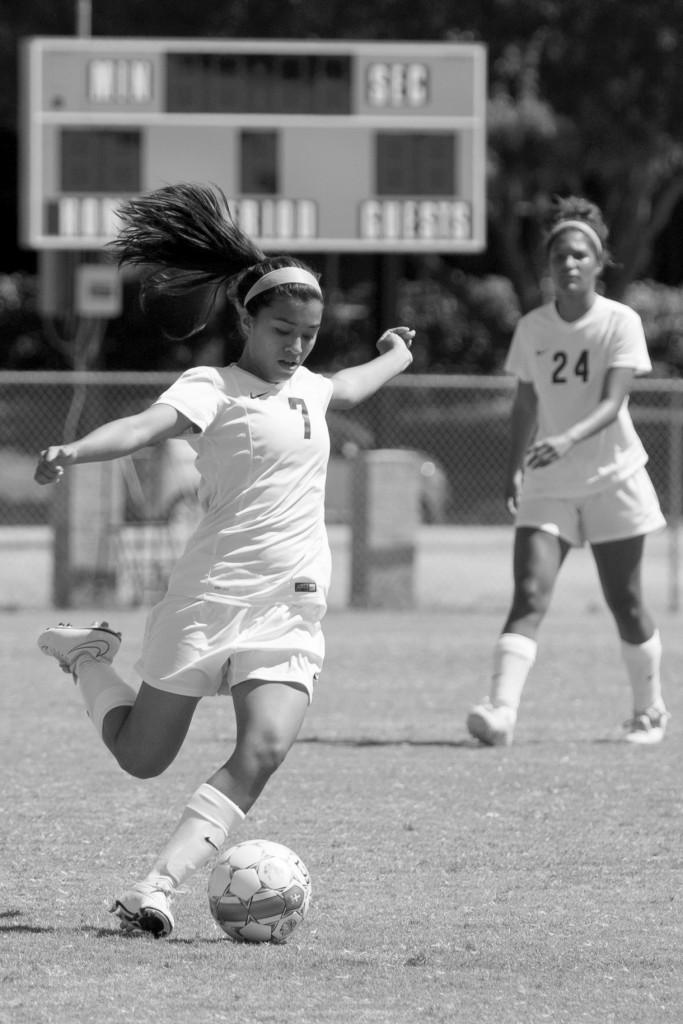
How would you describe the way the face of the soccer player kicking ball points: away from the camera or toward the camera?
toward the camera

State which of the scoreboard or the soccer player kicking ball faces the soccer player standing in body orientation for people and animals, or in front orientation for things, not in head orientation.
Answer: the scoreboard

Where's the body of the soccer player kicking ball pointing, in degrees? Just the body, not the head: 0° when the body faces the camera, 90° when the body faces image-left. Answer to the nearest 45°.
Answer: approximately 315°

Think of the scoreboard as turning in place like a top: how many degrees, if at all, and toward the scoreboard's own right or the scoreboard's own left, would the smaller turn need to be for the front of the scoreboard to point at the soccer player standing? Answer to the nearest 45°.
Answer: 0° — it already faces them

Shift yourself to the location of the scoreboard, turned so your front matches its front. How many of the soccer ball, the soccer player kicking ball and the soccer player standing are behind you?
0

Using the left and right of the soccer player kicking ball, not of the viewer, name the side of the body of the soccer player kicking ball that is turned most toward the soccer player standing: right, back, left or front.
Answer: left

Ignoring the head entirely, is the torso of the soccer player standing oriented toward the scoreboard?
no

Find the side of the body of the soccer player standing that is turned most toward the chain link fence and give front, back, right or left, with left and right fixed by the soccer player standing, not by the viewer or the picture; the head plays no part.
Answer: back

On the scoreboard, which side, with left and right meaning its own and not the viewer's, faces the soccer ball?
front

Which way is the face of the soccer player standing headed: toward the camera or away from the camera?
toward the camera

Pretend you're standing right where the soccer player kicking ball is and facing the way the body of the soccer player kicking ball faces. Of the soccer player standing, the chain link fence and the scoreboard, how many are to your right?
0

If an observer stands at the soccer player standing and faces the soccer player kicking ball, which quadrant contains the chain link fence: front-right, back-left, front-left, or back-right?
back-right

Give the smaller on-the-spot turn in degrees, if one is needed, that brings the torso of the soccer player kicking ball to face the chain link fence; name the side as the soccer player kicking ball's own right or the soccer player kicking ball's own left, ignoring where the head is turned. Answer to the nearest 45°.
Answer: approximately 135° to the soccer player kicking ball's own left

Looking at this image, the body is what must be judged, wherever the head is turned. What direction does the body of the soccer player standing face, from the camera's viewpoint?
toward the camera

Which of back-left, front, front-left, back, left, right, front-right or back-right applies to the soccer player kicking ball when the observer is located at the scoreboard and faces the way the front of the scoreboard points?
front

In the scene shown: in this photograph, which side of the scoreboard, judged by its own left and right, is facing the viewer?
front
